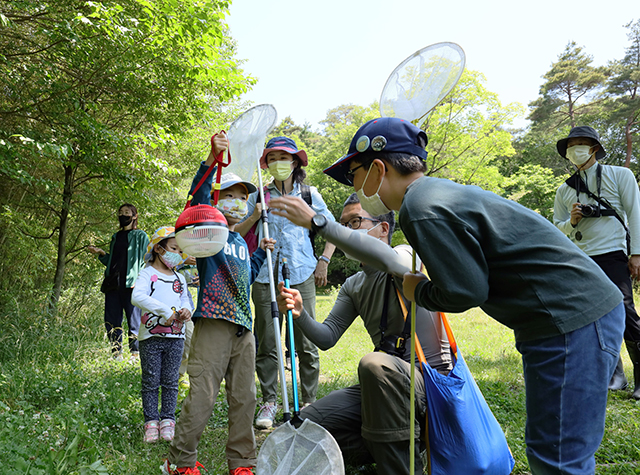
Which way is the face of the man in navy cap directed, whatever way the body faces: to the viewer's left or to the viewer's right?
to the viewer's left

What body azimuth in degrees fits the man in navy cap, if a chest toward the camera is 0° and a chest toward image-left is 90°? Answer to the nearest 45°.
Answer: approximately 90°
